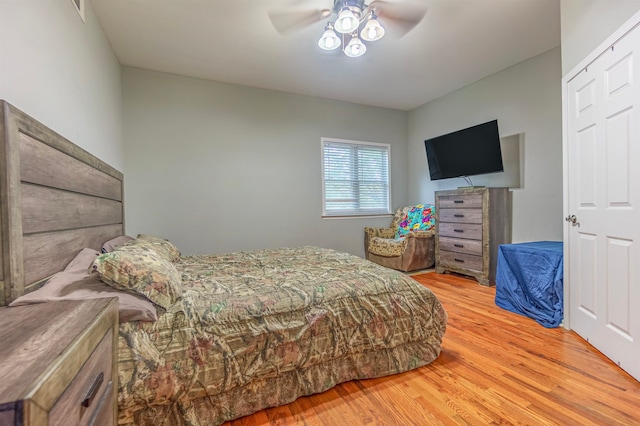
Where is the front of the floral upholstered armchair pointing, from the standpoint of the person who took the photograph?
facing the viewer and to the left of the viewer

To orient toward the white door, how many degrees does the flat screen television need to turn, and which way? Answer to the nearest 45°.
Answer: approximately 90° to its left

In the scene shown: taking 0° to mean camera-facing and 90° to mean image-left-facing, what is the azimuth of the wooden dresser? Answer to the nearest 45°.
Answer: approximately 45°

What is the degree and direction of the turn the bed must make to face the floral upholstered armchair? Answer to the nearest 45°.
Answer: approximately 45° to its left

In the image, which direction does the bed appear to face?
to the viewer's right

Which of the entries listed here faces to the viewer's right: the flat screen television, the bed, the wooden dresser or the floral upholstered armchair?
the bed

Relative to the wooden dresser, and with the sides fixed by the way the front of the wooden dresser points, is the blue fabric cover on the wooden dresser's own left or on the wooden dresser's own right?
on the wooden dresser's own left

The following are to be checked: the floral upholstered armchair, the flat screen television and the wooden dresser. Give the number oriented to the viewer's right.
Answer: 0

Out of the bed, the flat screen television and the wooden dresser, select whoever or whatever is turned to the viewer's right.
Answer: the bed

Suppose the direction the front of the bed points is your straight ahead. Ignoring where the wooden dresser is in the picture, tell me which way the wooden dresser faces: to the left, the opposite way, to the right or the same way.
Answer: the opposite way

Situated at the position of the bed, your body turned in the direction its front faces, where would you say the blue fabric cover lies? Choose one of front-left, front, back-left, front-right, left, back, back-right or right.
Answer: front

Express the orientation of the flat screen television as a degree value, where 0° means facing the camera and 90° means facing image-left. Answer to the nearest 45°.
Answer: approximately 45°

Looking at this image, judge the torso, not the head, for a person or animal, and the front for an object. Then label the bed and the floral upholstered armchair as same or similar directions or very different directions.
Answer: very different directions

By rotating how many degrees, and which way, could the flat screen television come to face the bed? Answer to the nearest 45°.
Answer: approximately 45° to its left
